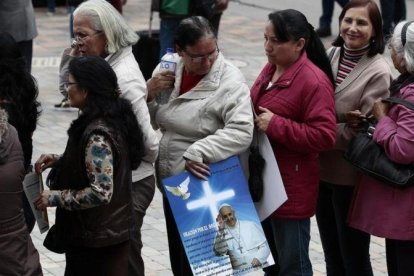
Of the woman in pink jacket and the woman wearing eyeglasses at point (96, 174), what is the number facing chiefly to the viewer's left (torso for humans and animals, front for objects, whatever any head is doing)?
2

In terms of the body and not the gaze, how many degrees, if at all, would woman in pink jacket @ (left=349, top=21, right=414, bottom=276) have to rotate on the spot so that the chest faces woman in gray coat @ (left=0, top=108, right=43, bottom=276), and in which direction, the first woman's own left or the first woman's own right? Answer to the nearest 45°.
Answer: approximately 45° to the first woman's own left

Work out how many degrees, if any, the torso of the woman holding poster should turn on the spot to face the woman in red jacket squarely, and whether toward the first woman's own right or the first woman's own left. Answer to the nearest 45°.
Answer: approximately 135° to the first woman's own left

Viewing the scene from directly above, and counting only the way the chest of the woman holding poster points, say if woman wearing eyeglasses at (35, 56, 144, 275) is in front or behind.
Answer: in front

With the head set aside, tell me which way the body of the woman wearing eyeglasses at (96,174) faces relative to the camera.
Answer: to the viewer's left

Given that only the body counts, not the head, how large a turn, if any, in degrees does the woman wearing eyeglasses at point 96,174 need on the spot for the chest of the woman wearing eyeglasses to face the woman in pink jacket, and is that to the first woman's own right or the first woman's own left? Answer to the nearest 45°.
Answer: approximately 180°

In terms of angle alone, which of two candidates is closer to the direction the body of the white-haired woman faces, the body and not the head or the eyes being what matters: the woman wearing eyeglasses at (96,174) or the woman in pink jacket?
the woman wearing eyeglasses

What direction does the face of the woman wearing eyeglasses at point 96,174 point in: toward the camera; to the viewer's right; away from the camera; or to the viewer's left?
to the viewer's left

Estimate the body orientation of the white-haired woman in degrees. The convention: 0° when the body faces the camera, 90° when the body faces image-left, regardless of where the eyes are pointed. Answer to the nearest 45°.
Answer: approximately 90°

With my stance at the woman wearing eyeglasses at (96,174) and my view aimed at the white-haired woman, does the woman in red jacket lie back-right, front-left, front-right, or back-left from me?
front-right

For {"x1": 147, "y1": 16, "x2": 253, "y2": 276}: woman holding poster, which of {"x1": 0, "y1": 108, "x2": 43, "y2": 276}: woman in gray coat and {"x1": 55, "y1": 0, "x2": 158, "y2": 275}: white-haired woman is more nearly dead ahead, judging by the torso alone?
the woman in gray coat

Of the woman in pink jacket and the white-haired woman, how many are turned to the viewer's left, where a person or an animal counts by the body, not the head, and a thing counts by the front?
2

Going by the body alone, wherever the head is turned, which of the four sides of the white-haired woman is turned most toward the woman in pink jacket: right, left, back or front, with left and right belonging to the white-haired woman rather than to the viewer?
back

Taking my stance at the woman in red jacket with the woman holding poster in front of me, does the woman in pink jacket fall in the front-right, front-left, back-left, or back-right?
back-left
